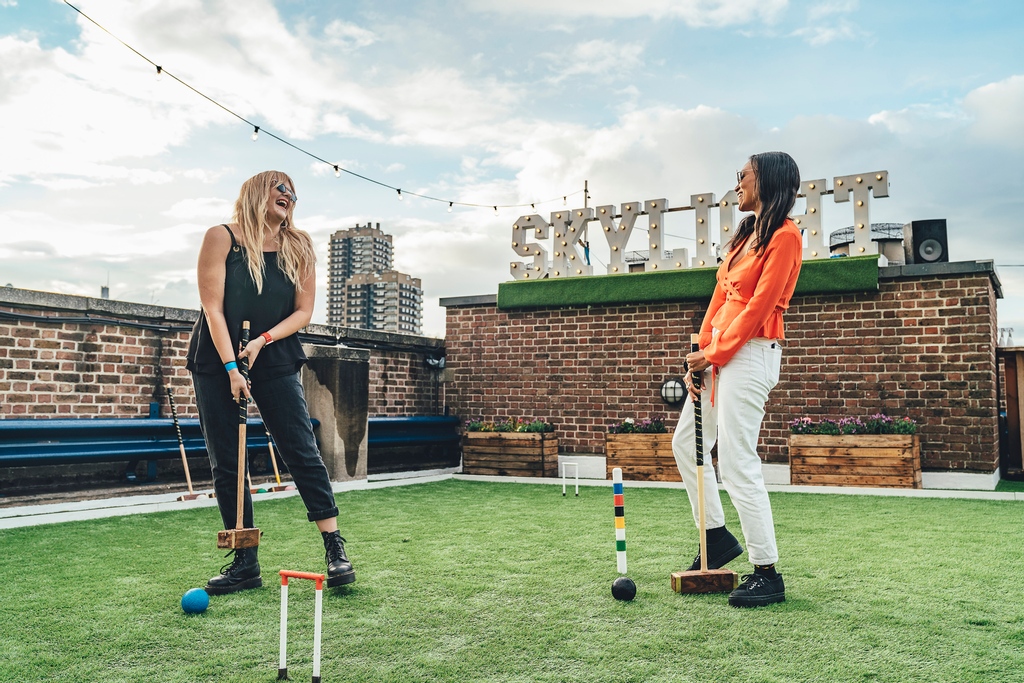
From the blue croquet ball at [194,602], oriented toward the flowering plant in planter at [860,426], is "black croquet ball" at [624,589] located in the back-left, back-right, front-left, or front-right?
front-right

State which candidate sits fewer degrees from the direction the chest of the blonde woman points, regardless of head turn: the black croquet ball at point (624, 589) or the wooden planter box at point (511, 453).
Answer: the black croquet ball

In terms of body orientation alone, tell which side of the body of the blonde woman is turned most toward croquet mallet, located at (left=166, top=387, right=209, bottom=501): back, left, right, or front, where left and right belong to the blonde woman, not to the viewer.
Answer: back

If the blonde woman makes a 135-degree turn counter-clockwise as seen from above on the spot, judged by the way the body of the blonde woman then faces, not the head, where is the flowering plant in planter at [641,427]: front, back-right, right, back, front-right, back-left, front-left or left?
front

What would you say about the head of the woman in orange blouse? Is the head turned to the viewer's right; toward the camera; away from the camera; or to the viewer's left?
to the viewer's left

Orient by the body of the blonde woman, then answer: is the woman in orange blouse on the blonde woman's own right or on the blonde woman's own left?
on the blonde woman's own left

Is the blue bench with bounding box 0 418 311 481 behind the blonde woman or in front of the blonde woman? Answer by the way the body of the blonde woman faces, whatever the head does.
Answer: behind

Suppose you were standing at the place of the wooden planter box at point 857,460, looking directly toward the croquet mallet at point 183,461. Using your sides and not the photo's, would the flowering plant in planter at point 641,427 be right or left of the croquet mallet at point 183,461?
right

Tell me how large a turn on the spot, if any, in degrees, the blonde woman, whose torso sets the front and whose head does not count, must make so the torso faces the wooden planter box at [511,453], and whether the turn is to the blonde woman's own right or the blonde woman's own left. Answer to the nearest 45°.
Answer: approximately 135° to the blonde woman's own left

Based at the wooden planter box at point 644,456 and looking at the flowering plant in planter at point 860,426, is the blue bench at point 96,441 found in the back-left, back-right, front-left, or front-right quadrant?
back-right

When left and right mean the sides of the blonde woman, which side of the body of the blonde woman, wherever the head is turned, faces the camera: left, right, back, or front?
front
